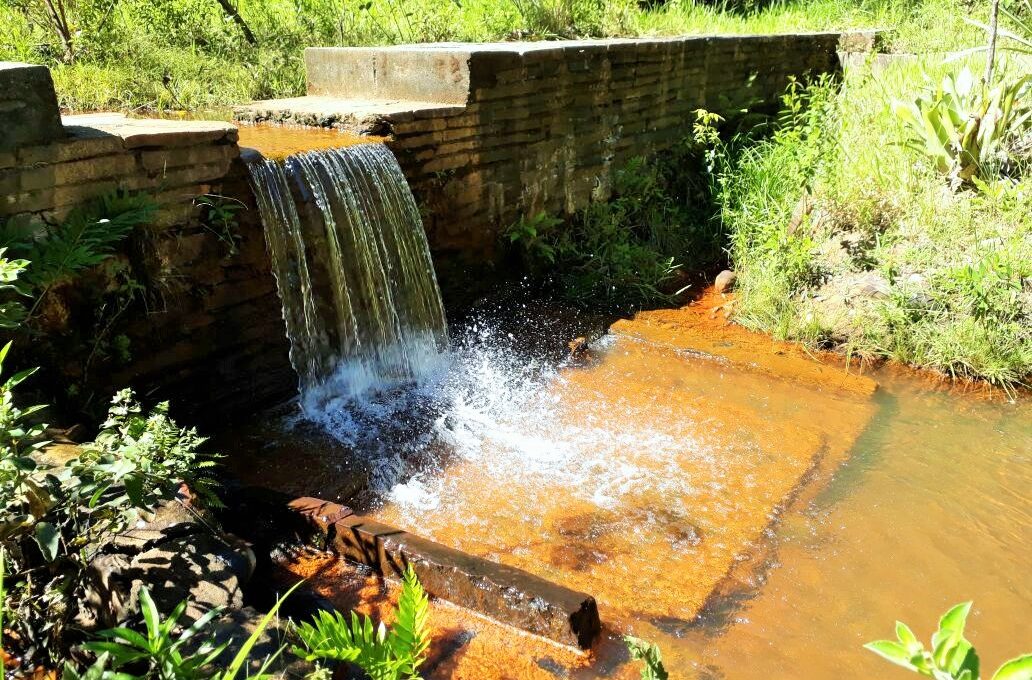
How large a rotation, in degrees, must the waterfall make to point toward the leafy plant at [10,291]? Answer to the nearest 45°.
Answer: approximately 90° to its right

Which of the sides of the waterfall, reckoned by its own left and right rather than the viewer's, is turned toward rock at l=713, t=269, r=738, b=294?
left

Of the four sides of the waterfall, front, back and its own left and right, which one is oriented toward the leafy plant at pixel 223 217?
right

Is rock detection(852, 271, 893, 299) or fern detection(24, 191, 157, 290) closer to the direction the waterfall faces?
the rock

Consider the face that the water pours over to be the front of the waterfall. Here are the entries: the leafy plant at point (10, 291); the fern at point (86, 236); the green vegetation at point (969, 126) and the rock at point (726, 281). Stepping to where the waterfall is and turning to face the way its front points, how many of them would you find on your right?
2

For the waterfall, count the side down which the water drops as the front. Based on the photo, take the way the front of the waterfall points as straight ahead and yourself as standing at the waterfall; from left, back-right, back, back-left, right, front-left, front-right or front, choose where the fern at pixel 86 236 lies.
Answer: right

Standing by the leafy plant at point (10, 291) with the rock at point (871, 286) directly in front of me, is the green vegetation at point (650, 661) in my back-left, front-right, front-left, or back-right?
front-right

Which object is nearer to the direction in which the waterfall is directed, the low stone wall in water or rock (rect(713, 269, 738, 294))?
the low stone wall in water

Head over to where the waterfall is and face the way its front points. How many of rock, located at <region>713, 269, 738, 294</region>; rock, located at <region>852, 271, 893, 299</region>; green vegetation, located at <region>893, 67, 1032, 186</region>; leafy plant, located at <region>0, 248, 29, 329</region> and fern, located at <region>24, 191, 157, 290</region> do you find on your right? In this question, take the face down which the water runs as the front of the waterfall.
2

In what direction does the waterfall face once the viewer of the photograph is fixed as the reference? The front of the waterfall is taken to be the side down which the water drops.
facing the viewer and to the right of the viewer

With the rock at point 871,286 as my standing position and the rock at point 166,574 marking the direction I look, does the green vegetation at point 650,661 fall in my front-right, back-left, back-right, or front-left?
front-left

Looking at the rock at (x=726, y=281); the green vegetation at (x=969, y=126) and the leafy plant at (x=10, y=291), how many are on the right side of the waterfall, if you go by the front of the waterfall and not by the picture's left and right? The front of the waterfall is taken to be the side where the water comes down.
1

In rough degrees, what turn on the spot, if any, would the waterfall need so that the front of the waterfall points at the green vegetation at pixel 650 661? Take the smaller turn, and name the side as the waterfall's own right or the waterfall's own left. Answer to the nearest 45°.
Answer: approximately 45° to the waterfall's own right

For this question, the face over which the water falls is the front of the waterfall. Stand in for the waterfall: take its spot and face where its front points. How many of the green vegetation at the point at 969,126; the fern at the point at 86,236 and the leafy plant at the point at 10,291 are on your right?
2

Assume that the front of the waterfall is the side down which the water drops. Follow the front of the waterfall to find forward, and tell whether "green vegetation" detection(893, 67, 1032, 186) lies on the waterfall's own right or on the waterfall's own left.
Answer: on the waterfall's own left

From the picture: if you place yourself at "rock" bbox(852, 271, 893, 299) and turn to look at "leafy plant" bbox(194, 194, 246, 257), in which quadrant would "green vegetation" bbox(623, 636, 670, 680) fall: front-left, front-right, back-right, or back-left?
front-left

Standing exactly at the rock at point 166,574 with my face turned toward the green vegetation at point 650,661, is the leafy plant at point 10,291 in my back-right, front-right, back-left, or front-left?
back-left
